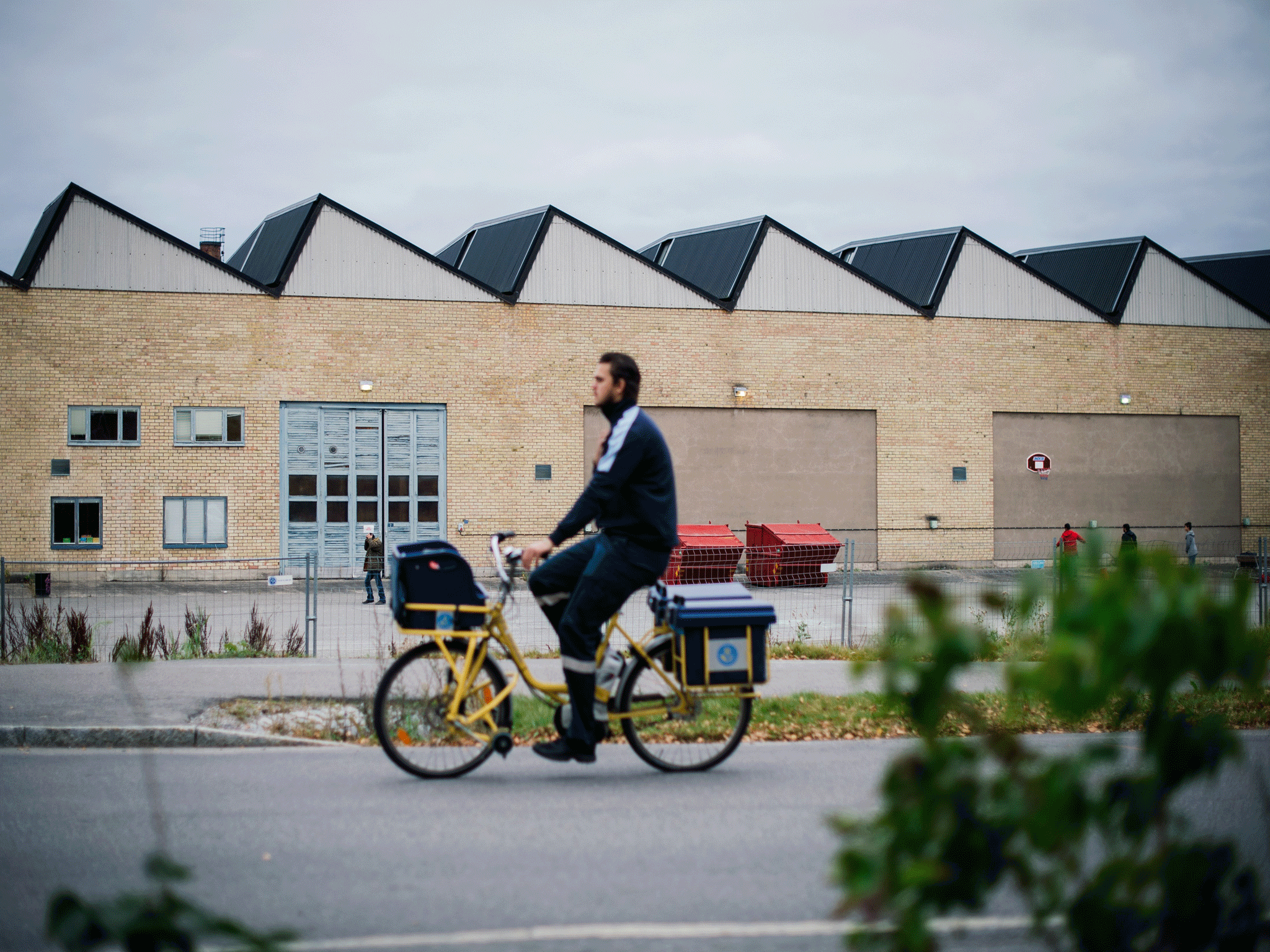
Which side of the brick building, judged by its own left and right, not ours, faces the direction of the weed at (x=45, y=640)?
front

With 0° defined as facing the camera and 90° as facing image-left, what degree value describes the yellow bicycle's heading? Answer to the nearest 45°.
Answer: approximately 90°

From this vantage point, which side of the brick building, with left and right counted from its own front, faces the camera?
front

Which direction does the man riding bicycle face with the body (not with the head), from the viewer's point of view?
to the viewer's left

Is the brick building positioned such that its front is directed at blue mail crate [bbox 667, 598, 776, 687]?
yes

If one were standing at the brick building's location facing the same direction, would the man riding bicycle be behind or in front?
in front

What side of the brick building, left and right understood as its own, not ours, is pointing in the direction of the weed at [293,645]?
front

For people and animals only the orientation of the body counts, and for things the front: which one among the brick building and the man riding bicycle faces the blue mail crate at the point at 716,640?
the brick building

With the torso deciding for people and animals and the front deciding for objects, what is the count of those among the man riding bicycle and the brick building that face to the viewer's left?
1

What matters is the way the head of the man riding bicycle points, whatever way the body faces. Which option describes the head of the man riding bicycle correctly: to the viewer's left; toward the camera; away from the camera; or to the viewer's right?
to the viewer's left

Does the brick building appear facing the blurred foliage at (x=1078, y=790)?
yes
